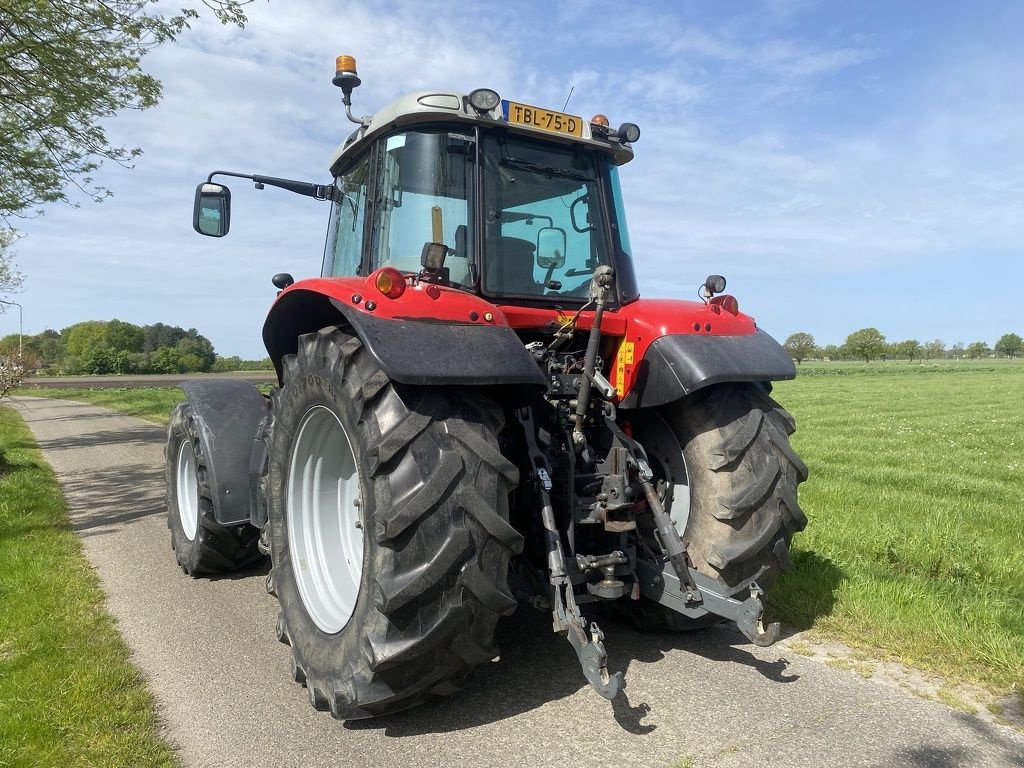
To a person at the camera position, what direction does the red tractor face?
facing away from the viewer and to the left of the viewer
